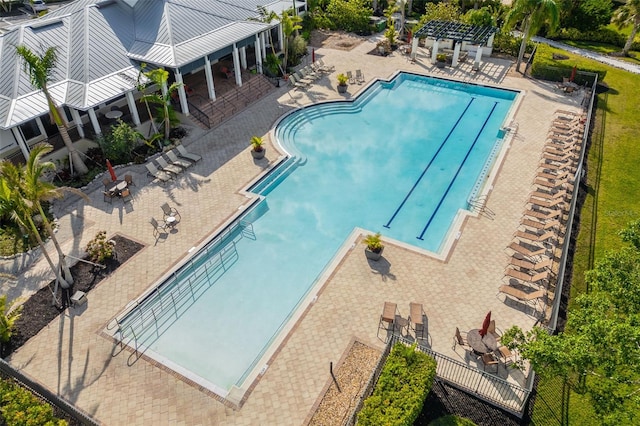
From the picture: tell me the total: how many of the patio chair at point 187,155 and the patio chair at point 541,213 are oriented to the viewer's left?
1

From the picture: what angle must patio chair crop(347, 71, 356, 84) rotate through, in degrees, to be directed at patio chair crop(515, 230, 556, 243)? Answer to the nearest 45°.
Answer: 0° — it already faces it

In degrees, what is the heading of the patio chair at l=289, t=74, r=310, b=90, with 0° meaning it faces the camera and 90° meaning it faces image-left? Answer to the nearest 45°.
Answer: approximately 315°

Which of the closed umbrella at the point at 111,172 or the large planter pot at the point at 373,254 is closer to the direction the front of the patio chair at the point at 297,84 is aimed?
the large planter pot

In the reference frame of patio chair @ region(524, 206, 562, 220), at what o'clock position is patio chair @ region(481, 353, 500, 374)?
patio chair @ region(481, 353, 500, 374) is roughly at 9 o'clock from patio chair @ region(524, 206, 562, 220).

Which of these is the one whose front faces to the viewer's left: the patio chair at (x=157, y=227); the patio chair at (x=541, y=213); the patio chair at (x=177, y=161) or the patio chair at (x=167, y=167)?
the patio chair at (x=541, y=213)

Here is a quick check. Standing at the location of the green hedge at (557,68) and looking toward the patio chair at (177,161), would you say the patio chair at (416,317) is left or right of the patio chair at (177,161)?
left

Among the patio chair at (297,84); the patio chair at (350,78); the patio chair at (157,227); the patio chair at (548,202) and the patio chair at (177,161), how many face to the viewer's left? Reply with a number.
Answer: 1

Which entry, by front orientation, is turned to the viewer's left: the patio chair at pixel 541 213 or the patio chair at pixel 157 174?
the patio chair at pixel 541 213

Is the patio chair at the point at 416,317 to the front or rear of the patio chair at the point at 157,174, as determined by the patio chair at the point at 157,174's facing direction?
to the front

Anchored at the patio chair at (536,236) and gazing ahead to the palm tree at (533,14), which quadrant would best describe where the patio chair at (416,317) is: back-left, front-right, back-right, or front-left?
back-left

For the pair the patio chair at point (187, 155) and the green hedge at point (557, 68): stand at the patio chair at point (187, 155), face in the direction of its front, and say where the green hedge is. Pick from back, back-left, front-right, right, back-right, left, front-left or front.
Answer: front-left

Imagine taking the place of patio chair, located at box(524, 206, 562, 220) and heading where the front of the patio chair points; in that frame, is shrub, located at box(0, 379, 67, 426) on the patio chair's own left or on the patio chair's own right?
on the patio chair's own left

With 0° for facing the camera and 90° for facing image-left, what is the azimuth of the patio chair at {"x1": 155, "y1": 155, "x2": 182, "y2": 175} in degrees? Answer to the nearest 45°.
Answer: approximately 315°

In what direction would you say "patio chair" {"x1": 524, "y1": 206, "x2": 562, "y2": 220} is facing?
to the viewer's left

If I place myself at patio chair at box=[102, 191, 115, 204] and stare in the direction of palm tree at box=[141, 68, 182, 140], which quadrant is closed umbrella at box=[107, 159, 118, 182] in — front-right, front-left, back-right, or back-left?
front-left

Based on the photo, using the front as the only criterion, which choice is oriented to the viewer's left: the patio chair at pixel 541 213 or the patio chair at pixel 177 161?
the patio chair at pixel 541 213

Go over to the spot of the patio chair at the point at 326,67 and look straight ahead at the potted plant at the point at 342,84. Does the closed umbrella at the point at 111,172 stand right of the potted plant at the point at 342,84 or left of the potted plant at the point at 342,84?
right

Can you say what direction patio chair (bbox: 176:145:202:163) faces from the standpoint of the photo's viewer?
facing the viewer and to the right of the viewer

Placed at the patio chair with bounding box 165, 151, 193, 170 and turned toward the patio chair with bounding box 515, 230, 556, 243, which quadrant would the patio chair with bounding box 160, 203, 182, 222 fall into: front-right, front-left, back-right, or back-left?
front-right
